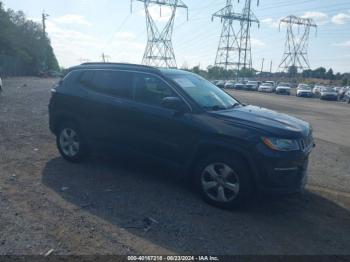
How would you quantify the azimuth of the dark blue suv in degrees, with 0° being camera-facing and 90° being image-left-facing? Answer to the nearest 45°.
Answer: approximately 315°
